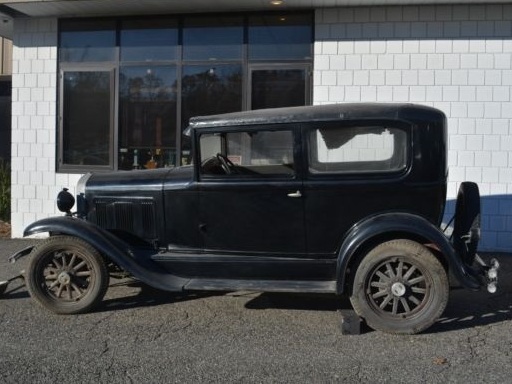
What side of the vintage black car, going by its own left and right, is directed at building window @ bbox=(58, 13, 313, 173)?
right

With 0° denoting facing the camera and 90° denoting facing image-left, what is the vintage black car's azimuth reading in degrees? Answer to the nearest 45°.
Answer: approximately 90°
